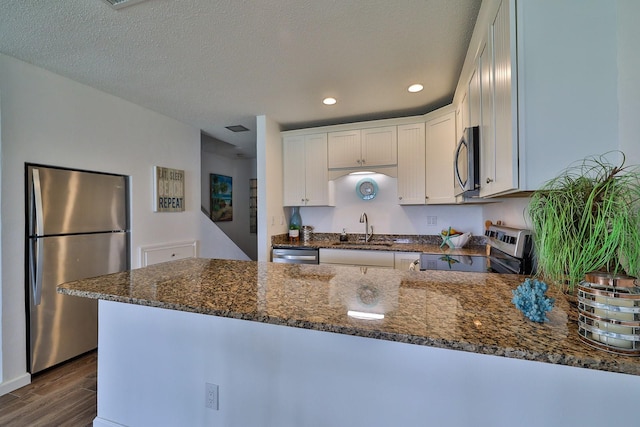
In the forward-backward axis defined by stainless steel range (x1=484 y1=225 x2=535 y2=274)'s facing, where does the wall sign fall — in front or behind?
in front

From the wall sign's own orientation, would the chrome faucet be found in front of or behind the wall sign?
in front

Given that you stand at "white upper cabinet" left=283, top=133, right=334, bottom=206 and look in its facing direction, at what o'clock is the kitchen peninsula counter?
The kitchen peninsula counter is roughly at 12 o'clock from the white upper cabinet.

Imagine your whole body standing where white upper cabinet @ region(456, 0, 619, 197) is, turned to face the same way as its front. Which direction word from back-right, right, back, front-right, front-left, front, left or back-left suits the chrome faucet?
front-right

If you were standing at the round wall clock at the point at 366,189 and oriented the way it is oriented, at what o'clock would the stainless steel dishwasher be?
The stainless steel dishwasher is roughly at 2 o'clock from the round wall clock.

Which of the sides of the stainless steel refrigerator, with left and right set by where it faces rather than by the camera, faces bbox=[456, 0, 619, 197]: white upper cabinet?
front

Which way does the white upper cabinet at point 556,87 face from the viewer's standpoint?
to the viewer's left

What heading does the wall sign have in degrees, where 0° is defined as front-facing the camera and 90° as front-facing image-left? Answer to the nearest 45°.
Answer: approximately 315°

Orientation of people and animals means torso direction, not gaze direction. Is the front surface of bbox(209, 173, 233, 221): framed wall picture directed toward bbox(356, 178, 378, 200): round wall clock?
yes

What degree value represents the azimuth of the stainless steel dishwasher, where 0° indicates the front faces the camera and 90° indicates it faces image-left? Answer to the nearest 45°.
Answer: approximately 0°

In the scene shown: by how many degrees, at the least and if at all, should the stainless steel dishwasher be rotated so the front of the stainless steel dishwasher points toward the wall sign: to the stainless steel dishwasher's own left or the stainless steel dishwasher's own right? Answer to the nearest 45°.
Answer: approximately 90° to the stainless steel dishwasher's own right
